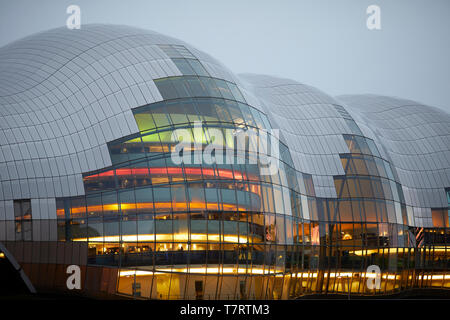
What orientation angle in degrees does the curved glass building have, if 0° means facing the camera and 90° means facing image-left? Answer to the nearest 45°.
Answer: approximately 315°
